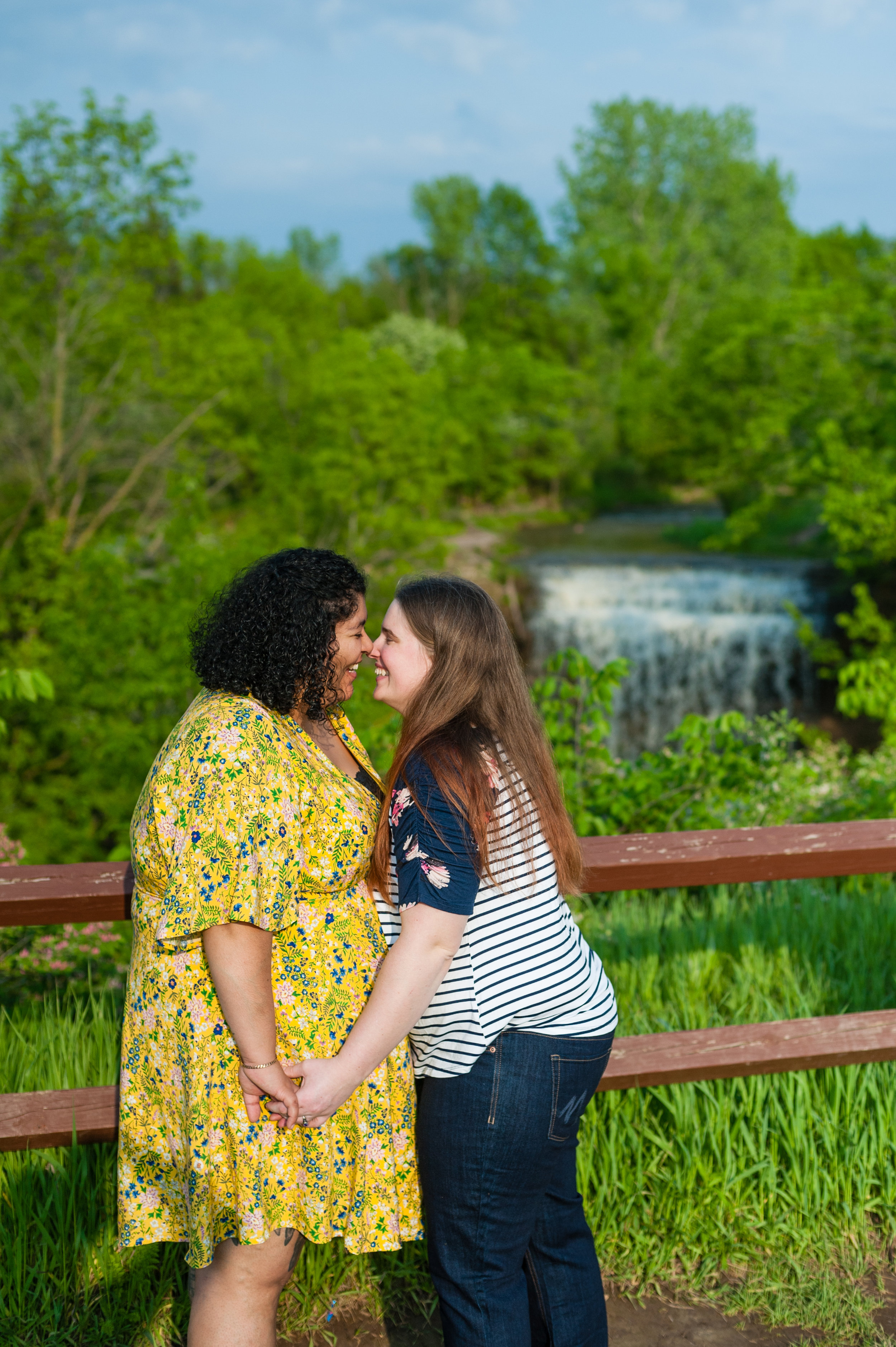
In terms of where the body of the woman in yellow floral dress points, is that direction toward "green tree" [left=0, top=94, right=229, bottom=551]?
no

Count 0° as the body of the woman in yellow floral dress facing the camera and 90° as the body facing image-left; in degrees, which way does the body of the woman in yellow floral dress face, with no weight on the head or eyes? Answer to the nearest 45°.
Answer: approximately 270°

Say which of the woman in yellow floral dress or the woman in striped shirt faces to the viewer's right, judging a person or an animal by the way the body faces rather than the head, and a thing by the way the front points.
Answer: the woman in yellow floral dress

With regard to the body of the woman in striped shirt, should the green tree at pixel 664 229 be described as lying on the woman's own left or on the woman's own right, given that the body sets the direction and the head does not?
on the woman's own right

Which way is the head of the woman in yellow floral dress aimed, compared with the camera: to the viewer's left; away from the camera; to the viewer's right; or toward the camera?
to the viewer's right

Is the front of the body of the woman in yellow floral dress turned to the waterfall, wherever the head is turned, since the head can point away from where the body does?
no

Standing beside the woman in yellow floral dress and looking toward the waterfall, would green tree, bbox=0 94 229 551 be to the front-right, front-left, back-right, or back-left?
front-left

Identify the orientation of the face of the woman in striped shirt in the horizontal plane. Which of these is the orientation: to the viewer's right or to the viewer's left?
to the viewer's left

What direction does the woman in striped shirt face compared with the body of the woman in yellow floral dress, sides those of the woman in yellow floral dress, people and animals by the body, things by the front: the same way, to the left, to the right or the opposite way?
the opposite way

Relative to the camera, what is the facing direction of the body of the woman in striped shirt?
to the viewer's left
